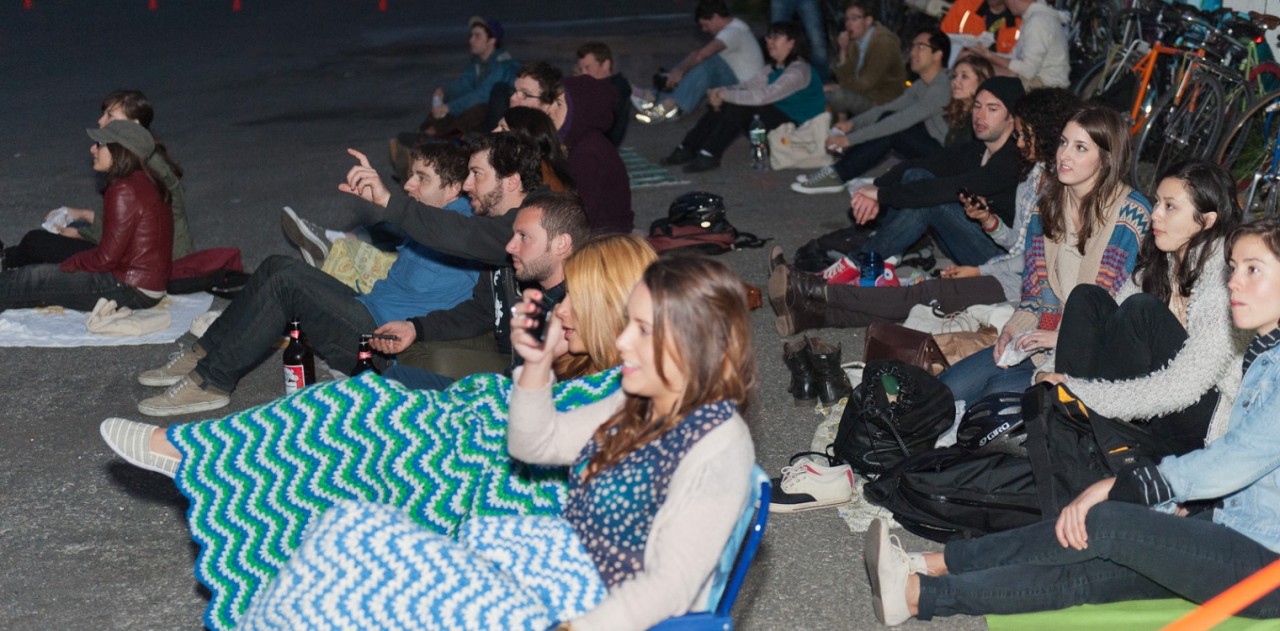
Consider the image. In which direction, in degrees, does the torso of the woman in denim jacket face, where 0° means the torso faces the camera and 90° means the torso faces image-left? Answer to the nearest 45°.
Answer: approximately 90°

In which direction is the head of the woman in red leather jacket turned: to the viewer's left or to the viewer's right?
to the viewer's left

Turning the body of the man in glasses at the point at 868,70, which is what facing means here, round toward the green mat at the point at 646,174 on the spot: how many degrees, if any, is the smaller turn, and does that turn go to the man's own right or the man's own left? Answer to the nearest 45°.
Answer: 0° — they already face it

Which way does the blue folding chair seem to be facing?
to the viewer's left

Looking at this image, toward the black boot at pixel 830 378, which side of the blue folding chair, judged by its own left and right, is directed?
right

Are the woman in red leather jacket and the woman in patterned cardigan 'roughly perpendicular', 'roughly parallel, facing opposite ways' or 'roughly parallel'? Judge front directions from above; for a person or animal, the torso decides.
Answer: roughly parallel

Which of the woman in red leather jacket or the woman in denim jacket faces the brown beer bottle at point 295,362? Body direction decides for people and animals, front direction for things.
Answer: the woman in denim jacket

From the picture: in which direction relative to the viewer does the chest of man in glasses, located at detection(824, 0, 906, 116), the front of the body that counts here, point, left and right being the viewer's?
facing the viewer and to the left of the viewer

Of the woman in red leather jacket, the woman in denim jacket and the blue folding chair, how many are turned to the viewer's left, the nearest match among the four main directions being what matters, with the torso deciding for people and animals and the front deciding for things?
3

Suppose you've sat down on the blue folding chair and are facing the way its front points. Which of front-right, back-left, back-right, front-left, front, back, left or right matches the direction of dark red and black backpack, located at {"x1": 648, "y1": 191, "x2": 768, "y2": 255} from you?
right

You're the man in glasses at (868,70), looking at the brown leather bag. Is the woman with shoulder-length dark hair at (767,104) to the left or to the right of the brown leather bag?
right

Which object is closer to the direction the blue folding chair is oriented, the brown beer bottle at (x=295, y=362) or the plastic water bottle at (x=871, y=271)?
the brown beer bottle

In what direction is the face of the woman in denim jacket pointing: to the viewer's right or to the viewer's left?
to the viewer's left

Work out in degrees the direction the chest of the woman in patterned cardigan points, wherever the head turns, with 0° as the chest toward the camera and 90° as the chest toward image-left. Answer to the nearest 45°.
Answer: approximately 45°
